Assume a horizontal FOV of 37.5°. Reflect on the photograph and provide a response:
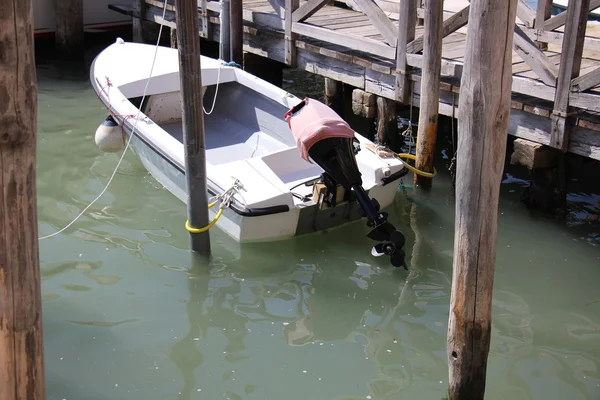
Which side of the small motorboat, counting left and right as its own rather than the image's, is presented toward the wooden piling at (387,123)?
right

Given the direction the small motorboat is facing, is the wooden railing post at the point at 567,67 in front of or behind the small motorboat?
behind

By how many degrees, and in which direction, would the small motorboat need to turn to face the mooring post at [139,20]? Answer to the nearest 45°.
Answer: approximately 45° to its right

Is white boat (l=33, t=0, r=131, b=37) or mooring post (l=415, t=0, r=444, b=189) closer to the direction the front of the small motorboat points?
the white boat

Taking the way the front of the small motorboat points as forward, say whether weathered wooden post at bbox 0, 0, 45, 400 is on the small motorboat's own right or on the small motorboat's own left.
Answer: on the small motorboat's own left

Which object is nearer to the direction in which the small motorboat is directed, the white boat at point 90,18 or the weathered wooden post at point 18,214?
the white boat

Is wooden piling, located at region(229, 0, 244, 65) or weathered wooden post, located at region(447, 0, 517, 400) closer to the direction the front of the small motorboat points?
the wooden piling

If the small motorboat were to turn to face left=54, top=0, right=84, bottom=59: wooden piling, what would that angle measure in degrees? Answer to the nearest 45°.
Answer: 0° — it already faces it

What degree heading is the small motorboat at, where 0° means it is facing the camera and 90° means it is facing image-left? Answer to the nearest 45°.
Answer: approximately 135°

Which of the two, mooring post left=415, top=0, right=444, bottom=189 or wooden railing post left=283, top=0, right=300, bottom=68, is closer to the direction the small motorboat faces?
the wooden railing post

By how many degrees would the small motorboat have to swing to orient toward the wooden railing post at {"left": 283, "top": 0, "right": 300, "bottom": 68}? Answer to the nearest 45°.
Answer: approximately 45° to its right

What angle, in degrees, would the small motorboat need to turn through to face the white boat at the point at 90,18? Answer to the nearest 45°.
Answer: approximately 45° to its right
